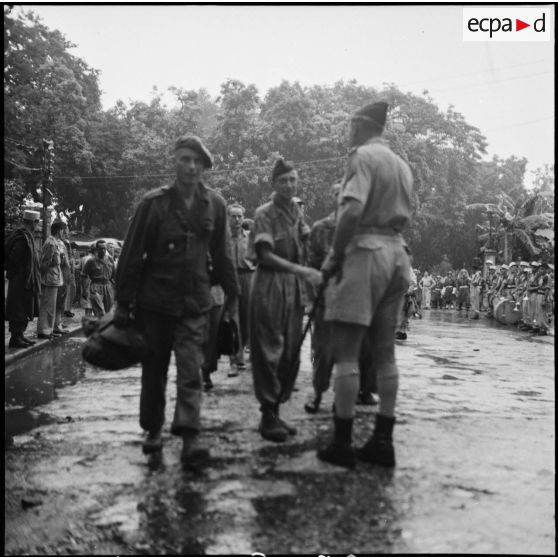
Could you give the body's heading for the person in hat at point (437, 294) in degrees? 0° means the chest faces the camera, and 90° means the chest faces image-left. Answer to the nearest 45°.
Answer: approximately 45°

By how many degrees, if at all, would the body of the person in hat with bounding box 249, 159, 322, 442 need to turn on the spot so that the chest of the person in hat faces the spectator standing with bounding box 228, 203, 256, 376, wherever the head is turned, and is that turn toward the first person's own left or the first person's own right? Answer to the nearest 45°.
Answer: approximately 135° to the first person's own left

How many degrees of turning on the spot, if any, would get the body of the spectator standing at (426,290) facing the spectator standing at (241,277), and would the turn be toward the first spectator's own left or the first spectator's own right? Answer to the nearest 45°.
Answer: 0° — they already face them

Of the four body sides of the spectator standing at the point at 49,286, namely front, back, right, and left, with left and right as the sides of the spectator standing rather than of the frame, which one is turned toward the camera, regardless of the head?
right

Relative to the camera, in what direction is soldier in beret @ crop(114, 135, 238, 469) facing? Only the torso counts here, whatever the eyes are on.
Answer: toward the camera

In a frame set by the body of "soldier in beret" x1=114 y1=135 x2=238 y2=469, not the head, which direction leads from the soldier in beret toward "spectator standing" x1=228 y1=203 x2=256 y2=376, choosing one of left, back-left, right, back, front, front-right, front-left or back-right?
back

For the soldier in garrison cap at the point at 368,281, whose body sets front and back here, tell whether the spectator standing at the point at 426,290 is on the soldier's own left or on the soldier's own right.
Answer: on the soldier's own right

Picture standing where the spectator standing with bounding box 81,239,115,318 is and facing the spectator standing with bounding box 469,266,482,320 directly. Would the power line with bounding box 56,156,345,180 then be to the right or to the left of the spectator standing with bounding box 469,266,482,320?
left

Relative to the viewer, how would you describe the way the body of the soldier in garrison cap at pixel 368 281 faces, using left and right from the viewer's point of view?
facing away from the viewer and to the left of the viewer

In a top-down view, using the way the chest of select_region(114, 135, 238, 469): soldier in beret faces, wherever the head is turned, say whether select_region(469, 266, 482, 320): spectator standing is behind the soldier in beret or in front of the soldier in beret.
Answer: behind

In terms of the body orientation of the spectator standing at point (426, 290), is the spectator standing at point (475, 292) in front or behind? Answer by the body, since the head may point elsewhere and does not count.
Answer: in front

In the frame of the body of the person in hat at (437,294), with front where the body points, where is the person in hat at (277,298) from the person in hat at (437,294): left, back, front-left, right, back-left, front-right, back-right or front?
front-left

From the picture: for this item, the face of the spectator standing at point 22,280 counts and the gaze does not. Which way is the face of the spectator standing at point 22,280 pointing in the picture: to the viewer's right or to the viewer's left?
to the viewer's right
